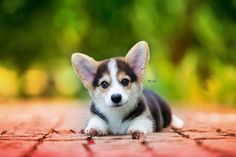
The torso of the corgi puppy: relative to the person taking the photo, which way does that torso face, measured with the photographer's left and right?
facing the viewer and to the left of the viewer
